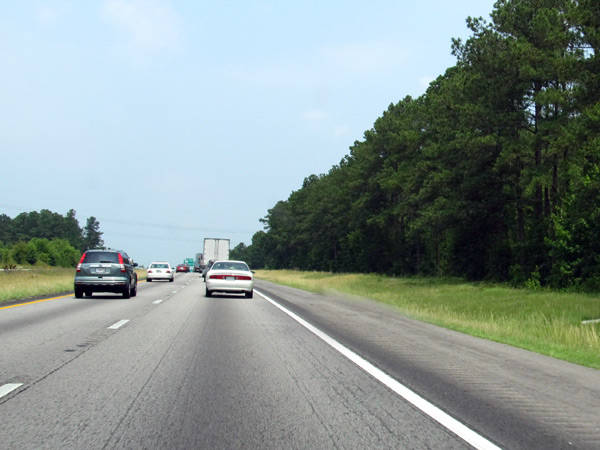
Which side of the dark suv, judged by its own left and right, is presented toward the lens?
back

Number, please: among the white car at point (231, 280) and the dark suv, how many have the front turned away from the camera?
2

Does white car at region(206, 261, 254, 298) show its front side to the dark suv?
no

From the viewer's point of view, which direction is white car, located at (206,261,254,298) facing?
away from the camera

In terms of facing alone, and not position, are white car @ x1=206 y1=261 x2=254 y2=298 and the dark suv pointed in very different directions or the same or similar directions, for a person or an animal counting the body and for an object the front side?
same or similar directions

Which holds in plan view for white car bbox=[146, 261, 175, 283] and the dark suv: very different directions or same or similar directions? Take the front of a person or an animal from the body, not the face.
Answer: same or similar directions

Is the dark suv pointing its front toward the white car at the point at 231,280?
no

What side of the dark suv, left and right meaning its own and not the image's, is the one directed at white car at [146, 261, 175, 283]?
front

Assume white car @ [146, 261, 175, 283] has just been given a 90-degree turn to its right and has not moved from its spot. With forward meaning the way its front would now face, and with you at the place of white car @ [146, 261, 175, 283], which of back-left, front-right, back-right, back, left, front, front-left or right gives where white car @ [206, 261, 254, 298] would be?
right

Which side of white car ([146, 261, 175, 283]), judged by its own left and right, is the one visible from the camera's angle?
back

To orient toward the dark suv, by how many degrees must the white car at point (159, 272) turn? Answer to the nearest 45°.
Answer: approximately 180°

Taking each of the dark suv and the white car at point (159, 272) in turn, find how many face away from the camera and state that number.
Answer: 2
